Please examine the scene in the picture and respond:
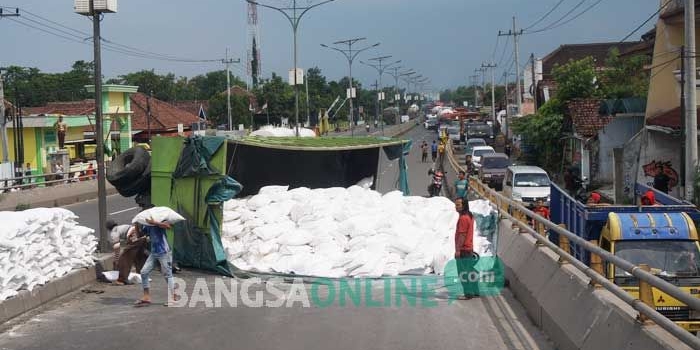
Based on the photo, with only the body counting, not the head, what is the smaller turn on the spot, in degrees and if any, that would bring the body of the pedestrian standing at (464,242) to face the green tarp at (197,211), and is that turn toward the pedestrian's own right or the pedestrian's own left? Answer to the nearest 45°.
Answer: approximately 45° to the pedestrian's own right

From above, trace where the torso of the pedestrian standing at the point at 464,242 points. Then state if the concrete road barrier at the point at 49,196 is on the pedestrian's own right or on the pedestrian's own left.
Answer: on the pedestrian's own right

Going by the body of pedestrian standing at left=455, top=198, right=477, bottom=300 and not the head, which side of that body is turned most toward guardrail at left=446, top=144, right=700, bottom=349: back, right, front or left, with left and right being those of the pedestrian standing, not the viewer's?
left

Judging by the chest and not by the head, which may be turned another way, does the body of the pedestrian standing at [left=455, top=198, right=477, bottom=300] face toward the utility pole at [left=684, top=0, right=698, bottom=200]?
no

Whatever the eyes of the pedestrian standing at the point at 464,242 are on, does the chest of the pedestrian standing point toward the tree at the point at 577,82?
no

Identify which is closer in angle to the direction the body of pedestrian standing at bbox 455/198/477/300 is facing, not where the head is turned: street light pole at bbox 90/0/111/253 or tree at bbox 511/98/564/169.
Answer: the street light pole

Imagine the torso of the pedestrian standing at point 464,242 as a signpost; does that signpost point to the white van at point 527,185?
no
